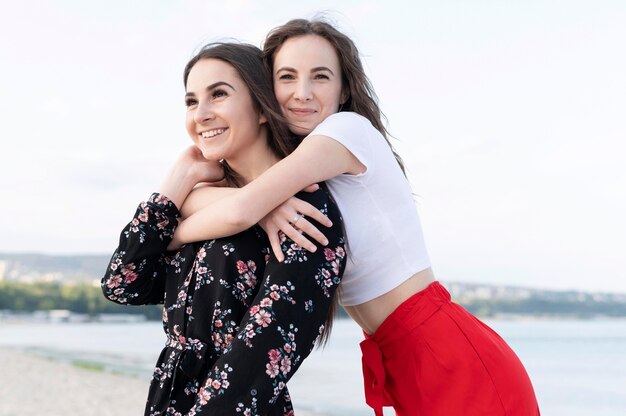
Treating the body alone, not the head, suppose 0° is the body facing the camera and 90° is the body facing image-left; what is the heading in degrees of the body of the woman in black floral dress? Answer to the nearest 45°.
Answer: approximately 45°

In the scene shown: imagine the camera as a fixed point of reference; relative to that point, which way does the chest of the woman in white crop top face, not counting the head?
to the viewer's left
